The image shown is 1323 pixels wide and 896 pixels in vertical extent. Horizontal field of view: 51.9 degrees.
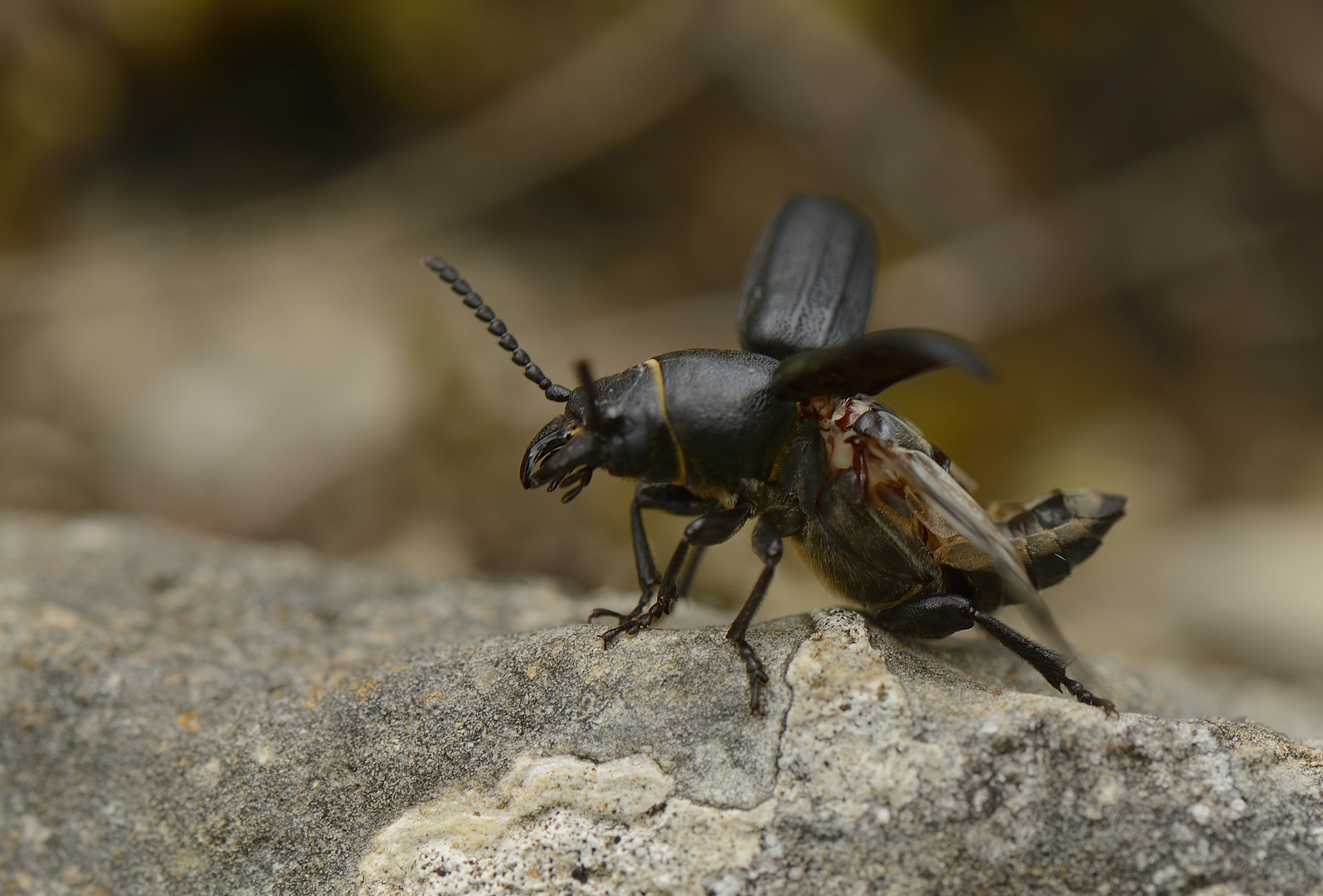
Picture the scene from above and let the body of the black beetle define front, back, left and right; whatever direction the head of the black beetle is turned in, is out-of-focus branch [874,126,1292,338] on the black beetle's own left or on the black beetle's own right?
on the black beetle's own right

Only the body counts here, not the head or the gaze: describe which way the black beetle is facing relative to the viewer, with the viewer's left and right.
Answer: facing to the left of the viewer

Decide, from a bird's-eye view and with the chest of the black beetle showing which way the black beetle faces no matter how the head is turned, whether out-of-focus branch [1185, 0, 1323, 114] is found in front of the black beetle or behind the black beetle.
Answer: behind
